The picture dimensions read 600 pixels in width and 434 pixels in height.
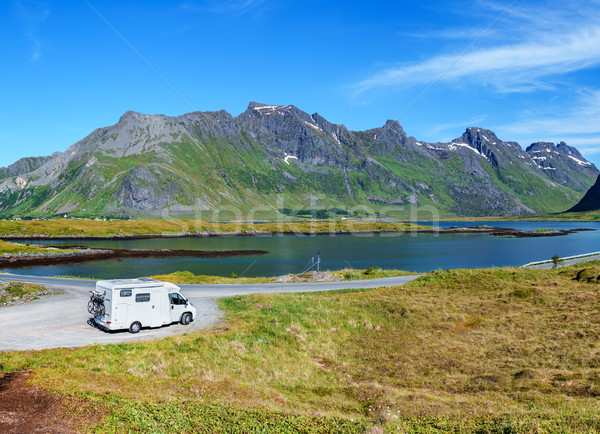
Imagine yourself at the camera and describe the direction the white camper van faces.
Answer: facing away from the viewer and to the right of the viewer
